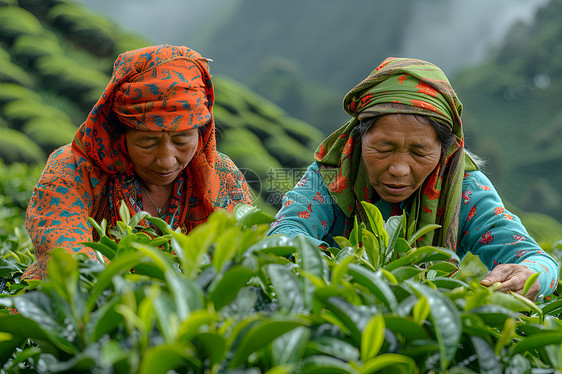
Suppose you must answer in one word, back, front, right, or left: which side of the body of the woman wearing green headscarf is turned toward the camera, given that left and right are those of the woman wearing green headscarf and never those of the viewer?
front

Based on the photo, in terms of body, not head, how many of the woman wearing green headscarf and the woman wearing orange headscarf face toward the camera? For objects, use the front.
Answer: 2

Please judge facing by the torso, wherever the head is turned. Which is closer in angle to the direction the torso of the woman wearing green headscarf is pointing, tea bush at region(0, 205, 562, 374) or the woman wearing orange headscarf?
the tea bush

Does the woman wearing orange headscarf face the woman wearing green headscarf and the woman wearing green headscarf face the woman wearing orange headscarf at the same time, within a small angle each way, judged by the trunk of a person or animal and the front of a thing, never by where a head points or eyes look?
no

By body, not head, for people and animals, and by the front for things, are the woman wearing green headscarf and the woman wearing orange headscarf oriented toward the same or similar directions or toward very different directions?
same or similar directions

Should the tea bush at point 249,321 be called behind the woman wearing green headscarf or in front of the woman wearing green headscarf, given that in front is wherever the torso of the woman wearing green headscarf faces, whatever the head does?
in front

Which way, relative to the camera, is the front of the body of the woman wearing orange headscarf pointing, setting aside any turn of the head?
toward the camera

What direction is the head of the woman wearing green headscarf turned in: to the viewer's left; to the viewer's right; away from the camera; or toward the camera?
toward the camera

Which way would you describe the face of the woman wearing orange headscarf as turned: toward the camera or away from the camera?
toward the camera

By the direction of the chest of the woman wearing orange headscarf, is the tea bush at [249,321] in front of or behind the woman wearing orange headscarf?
in front

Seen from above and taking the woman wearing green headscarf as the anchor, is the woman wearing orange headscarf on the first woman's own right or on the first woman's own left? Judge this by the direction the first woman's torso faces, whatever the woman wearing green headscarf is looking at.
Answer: on the first woman's own right

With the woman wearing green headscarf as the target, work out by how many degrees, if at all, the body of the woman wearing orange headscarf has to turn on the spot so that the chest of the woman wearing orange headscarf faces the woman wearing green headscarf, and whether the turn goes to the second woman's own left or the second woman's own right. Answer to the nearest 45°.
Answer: approximately 90° to the second woman's own left
